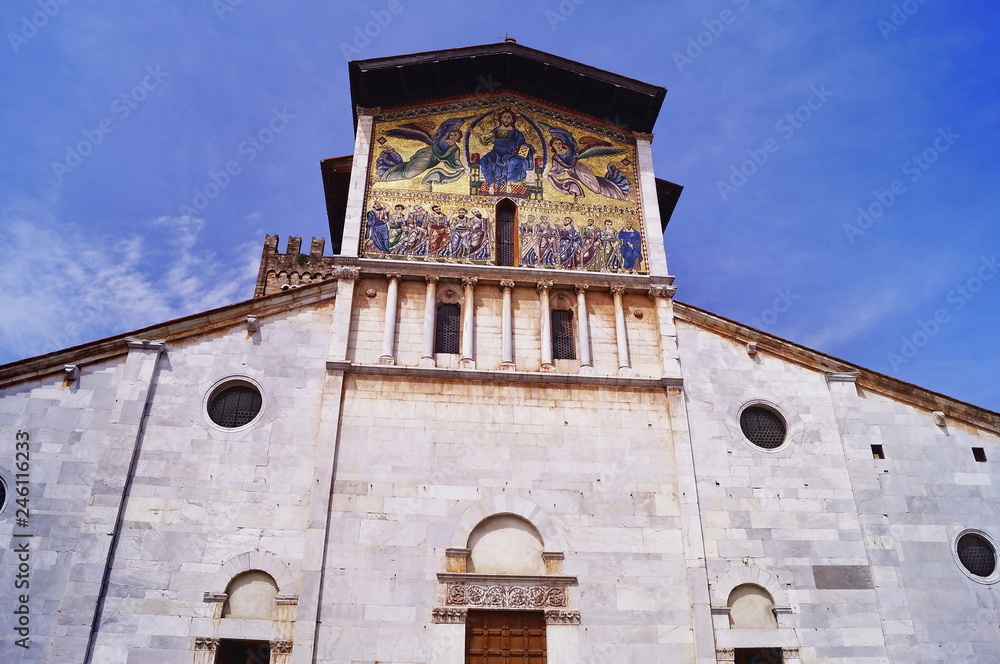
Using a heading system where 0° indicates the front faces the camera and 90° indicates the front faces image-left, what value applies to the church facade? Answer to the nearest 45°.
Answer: approximately 0°
